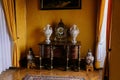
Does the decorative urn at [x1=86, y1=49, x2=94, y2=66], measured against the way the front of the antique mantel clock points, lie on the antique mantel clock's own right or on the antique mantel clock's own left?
on the antique mantel clock's own left

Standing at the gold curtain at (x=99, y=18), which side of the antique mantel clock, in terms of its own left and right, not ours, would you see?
left

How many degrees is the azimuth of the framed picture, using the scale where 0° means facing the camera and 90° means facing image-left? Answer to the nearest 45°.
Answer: approximately 0°

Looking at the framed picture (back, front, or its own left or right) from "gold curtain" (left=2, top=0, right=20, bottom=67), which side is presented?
right

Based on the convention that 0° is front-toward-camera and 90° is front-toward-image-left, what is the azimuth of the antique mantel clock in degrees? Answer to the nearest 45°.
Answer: approximately 0°

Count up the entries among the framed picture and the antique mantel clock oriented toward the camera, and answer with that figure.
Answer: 2

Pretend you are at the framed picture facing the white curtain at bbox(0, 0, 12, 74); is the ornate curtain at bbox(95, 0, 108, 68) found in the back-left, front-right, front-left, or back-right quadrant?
back-left

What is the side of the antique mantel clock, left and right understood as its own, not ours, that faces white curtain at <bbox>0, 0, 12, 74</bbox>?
right

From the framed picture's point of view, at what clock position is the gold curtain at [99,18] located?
The gold curtain is roughly at 10 o'clock from the framed picture.
